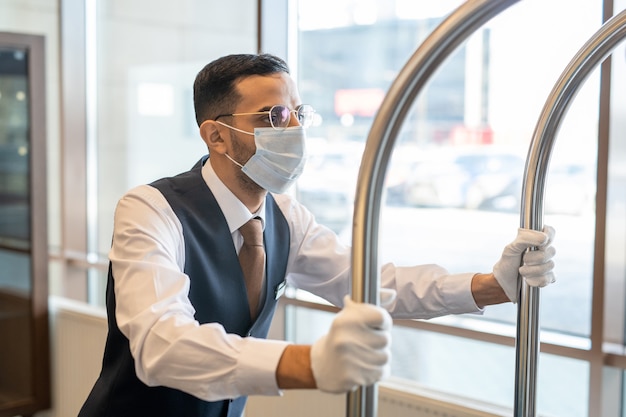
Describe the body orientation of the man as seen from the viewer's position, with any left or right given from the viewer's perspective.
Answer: facing the viewer and to the right of the viewer
